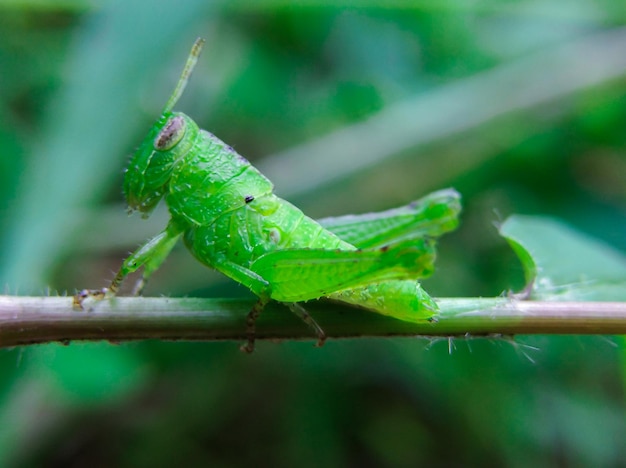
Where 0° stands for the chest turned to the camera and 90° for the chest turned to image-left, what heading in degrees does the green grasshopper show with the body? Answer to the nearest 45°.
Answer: approximately 90°

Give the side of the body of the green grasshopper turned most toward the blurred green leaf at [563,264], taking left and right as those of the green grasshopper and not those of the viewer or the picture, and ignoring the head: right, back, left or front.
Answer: back
